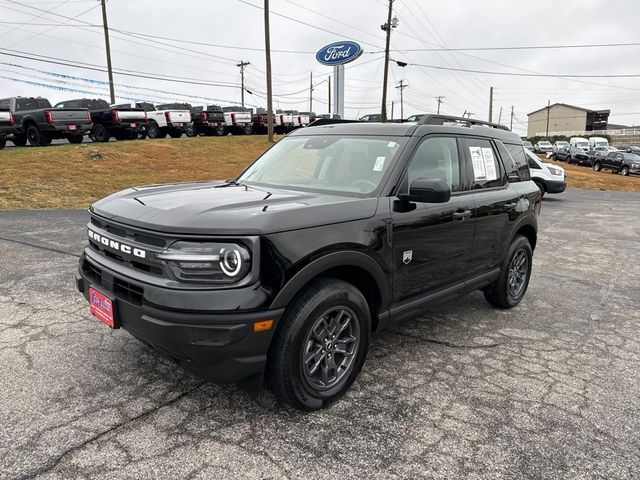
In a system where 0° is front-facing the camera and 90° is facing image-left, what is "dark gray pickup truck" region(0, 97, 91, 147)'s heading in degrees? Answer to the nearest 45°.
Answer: approximately 135°

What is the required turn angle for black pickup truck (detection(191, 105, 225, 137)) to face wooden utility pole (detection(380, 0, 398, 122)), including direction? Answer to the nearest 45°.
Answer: approximately 90° to its right

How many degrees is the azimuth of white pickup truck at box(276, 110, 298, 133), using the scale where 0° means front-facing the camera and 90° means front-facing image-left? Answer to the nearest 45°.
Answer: approximately 135°

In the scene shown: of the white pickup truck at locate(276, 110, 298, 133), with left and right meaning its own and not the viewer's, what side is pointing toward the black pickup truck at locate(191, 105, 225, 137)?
left

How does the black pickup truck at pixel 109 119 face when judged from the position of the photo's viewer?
facing away from the viewer and to the left of the viewer

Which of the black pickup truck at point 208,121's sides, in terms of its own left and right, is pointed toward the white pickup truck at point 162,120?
left

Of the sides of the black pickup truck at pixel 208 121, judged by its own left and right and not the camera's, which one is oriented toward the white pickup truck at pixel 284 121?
right

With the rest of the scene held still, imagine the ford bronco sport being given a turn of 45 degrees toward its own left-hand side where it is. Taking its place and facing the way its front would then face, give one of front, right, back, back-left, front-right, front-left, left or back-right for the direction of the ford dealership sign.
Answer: back

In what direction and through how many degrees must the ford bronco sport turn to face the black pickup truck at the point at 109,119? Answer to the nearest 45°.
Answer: approximately 90° to its right

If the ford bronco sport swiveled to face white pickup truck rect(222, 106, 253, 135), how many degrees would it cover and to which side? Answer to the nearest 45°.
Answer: approximately 135° to its right

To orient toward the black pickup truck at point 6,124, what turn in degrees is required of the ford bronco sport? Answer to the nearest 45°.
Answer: approximately 90° to its right

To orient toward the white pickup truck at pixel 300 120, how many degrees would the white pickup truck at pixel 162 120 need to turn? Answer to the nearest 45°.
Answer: approximately 90° to its right

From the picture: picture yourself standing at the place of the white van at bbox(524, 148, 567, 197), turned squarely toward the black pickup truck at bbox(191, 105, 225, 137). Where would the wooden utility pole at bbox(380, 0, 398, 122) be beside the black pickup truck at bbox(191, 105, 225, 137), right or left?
right
